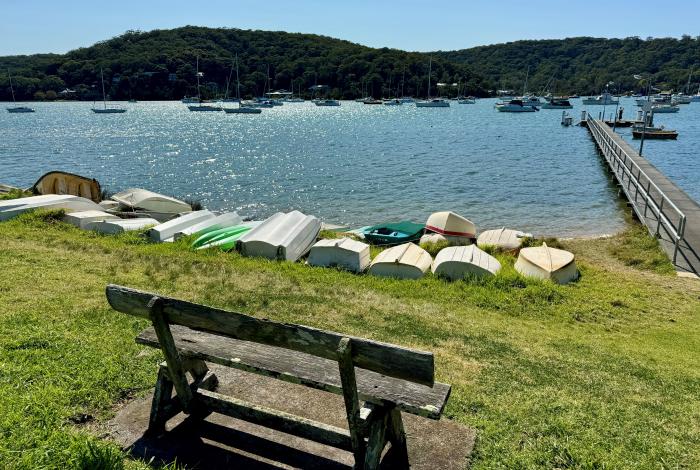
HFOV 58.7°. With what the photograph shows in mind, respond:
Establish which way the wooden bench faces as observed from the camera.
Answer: facing away from the viewer and to the right of the viewer

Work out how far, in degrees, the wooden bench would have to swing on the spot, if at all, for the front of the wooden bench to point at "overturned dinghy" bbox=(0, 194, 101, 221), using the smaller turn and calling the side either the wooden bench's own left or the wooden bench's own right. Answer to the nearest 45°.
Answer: approximately 90° to the wooden bench's own left

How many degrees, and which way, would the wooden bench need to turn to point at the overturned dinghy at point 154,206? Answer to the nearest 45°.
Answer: approximately 45° to its left

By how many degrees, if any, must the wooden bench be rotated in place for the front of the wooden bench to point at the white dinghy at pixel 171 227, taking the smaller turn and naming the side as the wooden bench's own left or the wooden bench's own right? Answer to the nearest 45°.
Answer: approximately 45° to the wooden bench's own left

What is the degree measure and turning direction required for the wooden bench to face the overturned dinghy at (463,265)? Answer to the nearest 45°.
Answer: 0° — it already faces it

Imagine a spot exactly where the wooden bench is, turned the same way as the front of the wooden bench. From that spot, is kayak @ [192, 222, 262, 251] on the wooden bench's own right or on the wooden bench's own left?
on the wooden bench's own left

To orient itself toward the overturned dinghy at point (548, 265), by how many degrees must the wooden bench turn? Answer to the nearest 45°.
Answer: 0° — it already faces it

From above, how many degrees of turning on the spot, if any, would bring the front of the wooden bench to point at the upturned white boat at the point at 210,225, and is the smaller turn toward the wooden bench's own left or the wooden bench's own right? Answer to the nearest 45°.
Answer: approximately 45° to the wooden bench's own left

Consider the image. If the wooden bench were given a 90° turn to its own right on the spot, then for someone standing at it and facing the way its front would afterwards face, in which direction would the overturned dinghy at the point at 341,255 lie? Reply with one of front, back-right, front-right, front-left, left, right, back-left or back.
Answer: back-left

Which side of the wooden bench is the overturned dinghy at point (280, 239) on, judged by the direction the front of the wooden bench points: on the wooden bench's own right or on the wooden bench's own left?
on the wooden bench's own left
